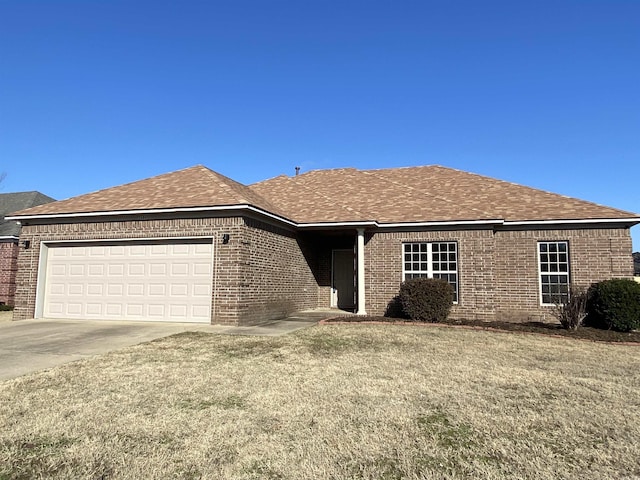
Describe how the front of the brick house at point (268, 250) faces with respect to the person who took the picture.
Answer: facing the viewer

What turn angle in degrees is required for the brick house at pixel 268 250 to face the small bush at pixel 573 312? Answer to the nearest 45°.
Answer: approximately 90° to its left
